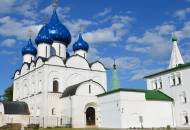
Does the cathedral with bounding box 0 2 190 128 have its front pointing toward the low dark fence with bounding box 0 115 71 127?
no

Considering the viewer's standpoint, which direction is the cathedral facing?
facing the viewer and to the right of the viewer
